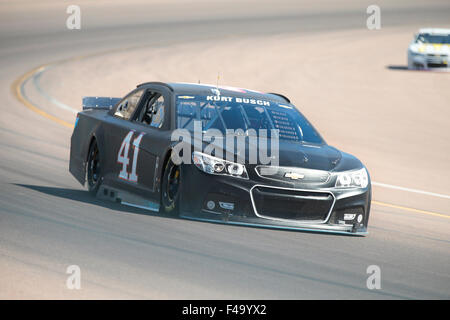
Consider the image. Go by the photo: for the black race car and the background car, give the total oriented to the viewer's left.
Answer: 0

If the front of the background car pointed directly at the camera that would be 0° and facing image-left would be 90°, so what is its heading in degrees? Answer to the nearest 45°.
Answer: approximately 0°

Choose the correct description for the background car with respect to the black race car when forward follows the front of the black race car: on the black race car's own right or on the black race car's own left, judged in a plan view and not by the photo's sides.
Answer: on the black race car's own left

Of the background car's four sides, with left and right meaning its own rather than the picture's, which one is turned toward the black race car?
front

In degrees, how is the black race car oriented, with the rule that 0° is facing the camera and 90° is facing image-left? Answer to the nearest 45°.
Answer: approximately 315°
